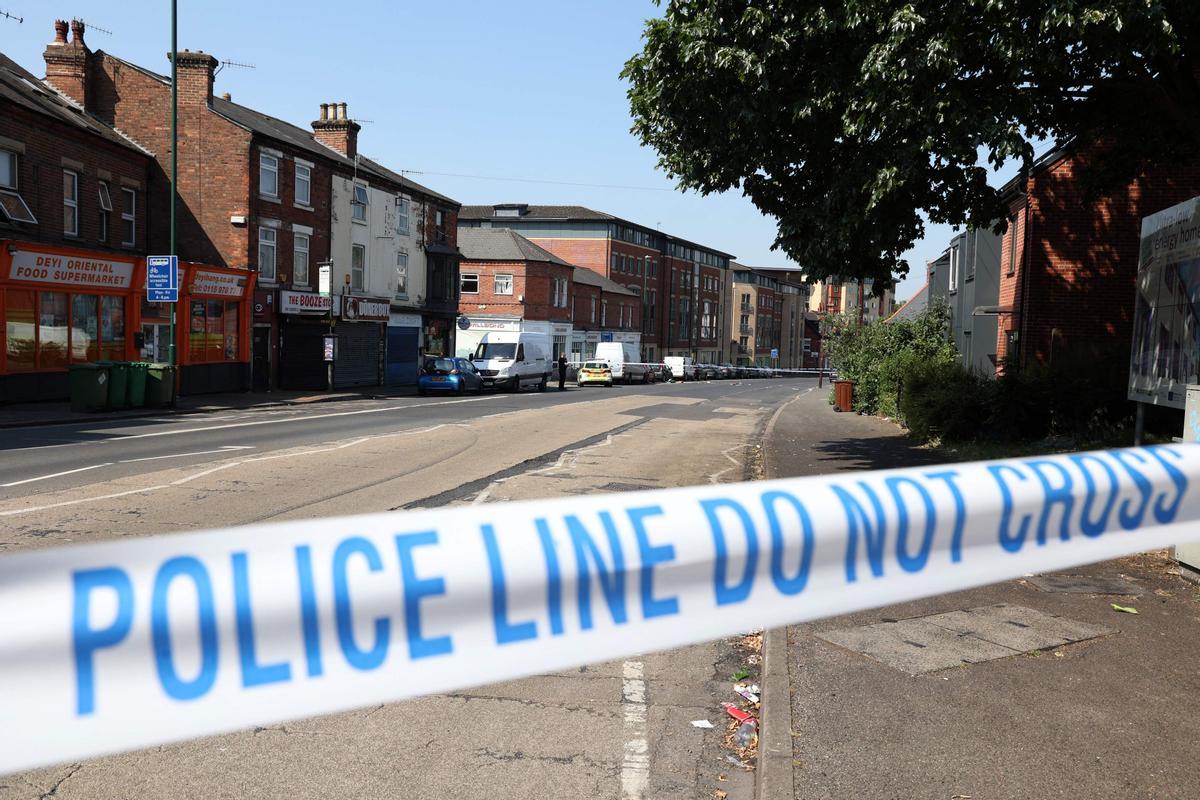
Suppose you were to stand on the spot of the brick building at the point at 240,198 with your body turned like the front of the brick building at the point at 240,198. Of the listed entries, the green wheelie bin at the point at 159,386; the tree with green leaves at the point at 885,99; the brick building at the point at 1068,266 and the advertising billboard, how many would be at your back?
0

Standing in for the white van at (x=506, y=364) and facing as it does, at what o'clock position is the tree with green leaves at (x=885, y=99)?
The tree with green leaves is roughly at 10 o'clock from the white van.

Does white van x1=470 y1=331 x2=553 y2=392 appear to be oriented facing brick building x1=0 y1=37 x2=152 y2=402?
yes

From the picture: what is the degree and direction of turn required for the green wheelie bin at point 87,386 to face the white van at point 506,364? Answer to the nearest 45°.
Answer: approximately 90° to its left

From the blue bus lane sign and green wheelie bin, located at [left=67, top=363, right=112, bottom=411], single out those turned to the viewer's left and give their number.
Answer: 0

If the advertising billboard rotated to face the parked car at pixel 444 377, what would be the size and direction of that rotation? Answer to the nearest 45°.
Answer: approximately 90° to its right

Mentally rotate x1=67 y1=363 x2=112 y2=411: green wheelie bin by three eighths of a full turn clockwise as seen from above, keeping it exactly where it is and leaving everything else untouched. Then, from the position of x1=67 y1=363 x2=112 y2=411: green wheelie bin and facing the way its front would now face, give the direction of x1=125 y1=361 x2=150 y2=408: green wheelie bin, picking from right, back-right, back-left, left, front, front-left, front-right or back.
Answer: back-right

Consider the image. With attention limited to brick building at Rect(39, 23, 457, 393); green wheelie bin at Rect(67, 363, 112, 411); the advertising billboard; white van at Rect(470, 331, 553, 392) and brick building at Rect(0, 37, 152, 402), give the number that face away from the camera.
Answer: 0

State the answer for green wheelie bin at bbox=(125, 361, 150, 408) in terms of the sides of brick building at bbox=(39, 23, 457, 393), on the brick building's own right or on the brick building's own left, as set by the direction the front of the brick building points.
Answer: on the brick building's own right

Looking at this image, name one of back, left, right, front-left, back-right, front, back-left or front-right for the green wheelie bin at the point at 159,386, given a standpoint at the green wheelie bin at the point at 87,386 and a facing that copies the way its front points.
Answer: left

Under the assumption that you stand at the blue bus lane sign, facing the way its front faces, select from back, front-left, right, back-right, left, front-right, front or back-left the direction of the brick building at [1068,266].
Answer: front-left

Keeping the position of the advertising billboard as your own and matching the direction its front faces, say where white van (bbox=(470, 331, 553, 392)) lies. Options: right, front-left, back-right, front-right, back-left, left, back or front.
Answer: right

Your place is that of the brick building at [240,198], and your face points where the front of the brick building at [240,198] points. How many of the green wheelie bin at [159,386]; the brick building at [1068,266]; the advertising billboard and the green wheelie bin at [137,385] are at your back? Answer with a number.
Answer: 0

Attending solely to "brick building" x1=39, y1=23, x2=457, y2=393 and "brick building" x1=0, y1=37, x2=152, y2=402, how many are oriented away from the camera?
0

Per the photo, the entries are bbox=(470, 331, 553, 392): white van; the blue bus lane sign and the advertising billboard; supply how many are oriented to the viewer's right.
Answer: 0

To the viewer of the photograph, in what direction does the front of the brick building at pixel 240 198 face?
facing the viewer and to the right of the viewer

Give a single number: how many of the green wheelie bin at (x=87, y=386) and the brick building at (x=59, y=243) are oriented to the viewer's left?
0

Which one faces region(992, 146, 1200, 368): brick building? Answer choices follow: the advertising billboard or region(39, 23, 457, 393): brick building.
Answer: region(39, 23, 457, 393): brick building

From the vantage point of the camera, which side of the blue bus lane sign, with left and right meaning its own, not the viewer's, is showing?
front
